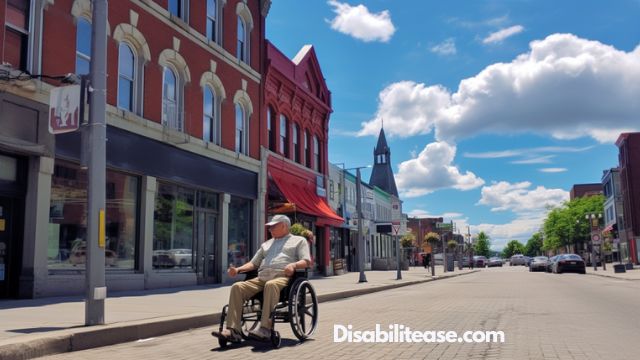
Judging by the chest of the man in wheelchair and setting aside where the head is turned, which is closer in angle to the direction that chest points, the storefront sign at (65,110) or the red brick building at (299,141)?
the storefront sign

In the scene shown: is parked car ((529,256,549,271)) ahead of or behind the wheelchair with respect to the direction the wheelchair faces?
behind

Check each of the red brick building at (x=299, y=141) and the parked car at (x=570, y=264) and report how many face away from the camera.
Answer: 1

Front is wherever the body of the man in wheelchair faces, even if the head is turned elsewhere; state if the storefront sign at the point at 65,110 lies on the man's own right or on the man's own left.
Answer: on the man's own right

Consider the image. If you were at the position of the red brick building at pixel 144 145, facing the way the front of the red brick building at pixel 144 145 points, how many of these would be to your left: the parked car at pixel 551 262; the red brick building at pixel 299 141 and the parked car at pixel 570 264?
3

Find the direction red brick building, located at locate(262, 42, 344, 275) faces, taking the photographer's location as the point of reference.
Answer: facing the viewer and to the right of the viewer

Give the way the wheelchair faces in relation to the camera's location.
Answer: facing the viewer and to the left of the viewer

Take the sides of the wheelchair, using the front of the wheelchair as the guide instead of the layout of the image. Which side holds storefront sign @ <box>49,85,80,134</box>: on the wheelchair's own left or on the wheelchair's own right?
on the wheelchair's own right

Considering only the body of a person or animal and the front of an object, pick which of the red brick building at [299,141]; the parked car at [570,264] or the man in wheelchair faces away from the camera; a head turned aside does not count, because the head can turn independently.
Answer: the parked car

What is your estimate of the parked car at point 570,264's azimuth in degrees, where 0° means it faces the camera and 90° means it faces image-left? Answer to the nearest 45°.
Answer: approximately 180°

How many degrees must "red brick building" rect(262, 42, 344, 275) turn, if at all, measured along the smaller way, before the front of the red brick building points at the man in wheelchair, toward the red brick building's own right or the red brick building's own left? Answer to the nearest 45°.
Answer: approximately 45° to the red brick building's own right

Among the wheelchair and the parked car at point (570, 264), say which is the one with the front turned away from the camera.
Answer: the parked car

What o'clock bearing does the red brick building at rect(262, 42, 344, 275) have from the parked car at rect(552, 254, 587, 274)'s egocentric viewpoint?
The red brick building is roughly at 7 o'clock from the parked car.

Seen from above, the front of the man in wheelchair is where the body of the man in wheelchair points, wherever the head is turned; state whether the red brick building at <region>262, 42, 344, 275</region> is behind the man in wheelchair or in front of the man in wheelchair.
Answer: behind

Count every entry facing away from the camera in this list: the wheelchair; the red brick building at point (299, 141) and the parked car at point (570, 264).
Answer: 1

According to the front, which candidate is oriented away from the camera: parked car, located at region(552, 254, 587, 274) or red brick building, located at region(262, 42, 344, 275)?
the parked car

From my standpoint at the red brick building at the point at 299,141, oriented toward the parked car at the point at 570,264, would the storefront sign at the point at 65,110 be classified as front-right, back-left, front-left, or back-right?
back-right

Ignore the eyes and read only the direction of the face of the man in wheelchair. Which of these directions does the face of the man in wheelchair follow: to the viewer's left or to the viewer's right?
to the viewer's left

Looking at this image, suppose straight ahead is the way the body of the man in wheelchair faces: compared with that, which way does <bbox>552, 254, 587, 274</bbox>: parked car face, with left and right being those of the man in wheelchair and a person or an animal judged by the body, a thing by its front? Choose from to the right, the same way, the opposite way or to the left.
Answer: the opposite way
